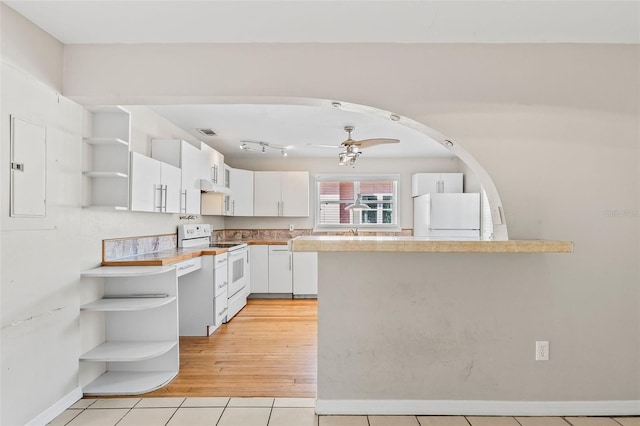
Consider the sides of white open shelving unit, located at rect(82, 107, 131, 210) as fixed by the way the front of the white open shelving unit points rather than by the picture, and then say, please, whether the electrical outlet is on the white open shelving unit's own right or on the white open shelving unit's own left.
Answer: on the white open shelving unit's own left

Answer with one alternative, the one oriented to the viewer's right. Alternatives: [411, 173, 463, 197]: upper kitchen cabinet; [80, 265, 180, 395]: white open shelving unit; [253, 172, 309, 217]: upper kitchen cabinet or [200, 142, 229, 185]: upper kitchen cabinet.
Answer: [200, 142, 229, 185]: upper kitchen cabinet

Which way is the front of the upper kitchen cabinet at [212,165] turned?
to the viewer's right

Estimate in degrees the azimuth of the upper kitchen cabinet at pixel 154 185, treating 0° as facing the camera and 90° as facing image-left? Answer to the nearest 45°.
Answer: approximately 315°

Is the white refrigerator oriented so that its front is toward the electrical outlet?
yes

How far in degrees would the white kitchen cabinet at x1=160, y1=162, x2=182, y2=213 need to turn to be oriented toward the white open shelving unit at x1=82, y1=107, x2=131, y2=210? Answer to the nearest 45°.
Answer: approximately 90° to its right

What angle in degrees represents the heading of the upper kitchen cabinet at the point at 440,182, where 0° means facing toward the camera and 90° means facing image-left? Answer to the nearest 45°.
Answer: approximately 0°

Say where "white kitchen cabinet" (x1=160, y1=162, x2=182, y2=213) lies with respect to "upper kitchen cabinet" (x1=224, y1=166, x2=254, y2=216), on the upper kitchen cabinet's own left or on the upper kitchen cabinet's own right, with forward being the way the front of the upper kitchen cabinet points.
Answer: on the upper kitchen cabinet's own right

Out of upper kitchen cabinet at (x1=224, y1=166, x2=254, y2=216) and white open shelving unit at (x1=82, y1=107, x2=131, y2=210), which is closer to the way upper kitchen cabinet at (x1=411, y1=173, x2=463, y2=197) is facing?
the white open shelving unit
